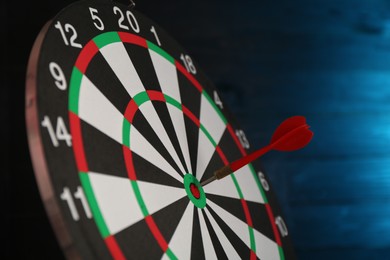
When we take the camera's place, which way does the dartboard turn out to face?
facing the viewer and to the right of the viewer
